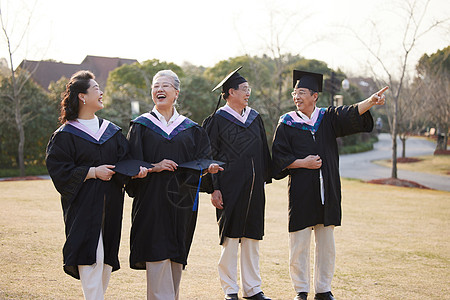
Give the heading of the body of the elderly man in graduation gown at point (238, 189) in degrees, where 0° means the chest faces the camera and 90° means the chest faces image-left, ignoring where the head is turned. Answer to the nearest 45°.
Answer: approximately 315°

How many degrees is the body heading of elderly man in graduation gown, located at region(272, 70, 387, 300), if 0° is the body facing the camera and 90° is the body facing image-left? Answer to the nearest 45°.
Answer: approximately 0°

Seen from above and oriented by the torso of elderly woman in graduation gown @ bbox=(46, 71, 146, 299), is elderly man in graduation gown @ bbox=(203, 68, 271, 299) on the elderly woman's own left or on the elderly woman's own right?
on the elderly woman's own left

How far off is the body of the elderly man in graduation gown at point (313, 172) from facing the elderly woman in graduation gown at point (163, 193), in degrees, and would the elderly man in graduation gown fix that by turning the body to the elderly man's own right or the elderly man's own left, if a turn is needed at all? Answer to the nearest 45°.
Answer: approximately 45° to the elderly man's own right

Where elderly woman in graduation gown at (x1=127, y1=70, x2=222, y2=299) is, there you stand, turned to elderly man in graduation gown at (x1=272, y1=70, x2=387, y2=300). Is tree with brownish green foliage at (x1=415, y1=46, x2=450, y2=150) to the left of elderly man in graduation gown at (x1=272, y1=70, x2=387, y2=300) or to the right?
left

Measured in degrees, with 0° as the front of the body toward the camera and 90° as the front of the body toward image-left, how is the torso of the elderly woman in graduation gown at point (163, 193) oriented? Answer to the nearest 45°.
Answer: approximately 0°

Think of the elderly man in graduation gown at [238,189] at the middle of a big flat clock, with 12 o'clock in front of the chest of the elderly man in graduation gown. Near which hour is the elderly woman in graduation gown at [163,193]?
The elderly woman in graduation gown is roughly at 3 o'clock from the elderly man in graduation gown.

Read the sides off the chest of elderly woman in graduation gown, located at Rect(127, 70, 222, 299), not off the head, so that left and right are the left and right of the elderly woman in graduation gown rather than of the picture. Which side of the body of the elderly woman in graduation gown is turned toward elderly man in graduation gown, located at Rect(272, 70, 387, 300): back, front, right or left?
left

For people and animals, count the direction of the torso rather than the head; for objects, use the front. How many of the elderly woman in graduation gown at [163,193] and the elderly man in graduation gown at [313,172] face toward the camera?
2

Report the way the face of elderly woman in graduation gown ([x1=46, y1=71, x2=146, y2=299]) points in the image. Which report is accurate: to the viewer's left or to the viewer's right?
to the viewer's right

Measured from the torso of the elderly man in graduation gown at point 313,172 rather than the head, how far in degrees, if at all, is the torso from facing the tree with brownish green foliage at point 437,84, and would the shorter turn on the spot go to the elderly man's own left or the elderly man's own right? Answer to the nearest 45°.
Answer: approximately 180°
